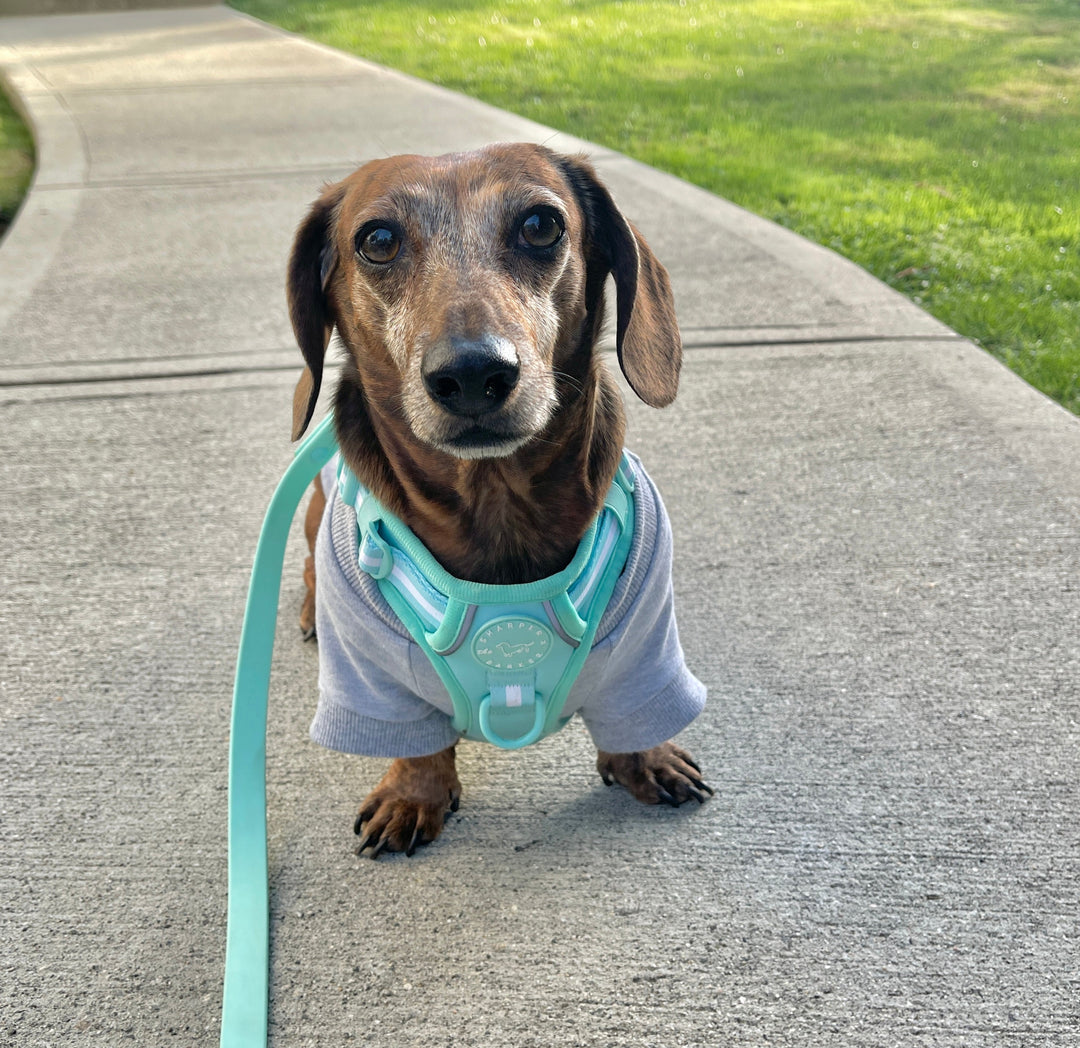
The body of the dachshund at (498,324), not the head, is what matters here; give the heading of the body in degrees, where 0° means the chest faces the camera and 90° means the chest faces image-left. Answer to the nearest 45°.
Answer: approximately 0°
